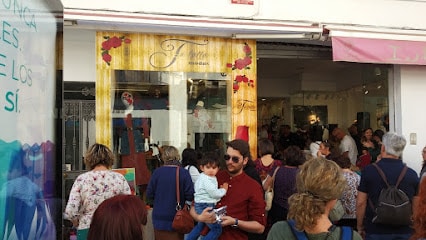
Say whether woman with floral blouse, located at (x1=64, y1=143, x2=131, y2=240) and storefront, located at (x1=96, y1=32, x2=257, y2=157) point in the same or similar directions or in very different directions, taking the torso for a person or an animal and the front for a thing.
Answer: very different directions

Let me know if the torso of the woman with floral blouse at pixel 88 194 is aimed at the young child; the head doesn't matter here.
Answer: no

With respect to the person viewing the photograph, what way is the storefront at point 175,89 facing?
facing the viewer

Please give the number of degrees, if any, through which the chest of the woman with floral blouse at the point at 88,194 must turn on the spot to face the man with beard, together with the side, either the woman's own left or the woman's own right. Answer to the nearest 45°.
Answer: approximately 135° to the woman's own right

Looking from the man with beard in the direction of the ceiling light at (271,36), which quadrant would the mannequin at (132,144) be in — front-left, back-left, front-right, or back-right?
front-left

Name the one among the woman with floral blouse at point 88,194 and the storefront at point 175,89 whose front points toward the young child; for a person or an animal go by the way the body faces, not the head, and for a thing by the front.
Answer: the storefront

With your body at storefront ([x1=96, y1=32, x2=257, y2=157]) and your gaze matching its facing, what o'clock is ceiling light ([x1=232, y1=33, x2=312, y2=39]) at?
The ceiling light is roughly at 9 o'clock from the storefront.

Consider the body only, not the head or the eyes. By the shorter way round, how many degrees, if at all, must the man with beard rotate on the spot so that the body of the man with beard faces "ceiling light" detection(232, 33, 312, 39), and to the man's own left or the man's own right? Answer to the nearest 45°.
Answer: approximately 135° to the man's own right

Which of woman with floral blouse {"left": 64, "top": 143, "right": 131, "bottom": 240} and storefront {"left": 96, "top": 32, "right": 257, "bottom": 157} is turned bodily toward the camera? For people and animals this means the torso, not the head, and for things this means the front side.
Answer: the storefront

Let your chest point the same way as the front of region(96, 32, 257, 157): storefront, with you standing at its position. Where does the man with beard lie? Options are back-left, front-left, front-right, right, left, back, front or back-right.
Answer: front

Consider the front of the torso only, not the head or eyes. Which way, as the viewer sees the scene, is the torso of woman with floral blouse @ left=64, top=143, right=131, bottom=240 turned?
away from the camera

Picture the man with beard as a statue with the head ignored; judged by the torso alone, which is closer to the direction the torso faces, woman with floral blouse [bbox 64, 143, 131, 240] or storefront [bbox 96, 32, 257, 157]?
the woman with floral blouse

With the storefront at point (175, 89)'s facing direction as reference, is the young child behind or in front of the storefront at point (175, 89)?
in front

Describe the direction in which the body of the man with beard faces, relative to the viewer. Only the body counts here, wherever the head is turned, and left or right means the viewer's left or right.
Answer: facing the viewer and to the left of the viewer
